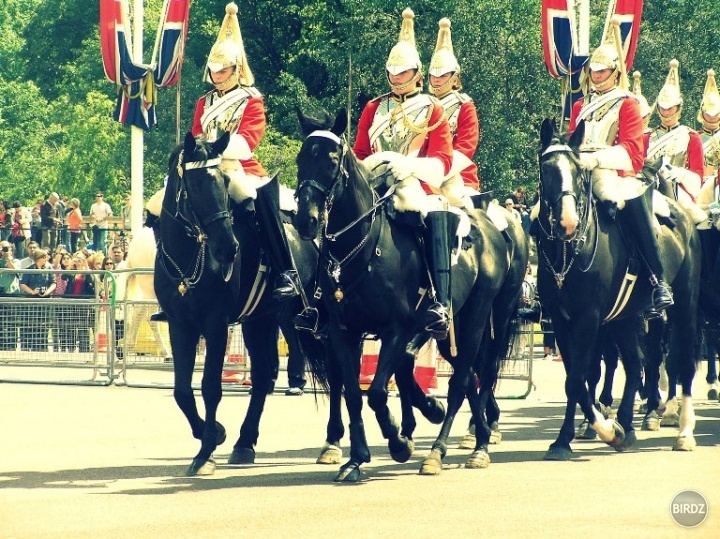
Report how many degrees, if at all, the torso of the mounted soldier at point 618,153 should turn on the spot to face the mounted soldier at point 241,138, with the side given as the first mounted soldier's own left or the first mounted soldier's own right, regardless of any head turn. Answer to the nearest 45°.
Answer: approximately 45° to the first mounted soldier's own right

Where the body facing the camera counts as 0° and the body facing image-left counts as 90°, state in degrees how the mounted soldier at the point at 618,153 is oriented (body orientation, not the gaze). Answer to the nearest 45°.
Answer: approximately 45°

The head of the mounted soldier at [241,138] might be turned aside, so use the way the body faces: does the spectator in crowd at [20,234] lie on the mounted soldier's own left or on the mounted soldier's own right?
on the mounted soldier's own right

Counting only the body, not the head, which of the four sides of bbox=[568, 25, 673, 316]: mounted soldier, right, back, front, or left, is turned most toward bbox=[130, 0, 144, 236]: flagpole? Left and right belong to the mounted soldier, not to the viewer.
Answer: right

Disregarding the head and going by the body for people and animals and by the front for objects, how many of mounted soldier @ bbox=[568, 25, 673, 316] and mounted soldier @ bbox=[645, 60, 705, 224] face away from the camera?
0

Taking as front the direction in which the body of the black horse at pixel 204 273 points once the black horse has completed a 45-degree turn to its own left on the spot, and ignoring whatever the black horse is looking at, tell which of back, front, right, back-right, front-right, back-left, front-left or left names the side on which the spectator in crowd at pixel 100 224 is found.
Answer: back

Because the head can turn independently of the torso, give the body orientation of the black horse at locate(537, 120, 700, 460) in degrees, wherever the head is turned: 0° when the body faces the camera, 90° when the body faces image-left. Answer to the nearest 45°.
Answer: approximately 45°

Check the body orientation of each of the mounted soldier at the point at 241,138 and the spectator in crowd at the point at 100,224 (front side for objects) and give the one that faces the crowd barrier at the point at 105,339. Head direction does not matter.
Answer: the spectator in crowd
